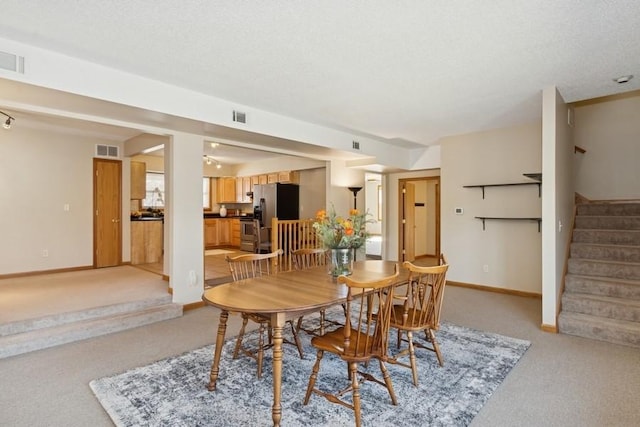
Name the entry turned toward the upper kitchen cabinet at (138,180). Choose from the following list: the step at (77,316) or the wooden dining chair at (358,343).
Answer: the wooden dining chair

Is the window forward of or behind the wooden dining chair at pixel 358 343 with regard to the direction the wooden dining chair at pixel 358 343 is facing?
forward

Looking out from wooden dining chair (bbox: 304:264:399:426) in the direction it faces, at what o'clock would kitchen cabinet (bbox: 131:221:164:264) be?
The kitchen cabinet is roughly at 12 o'clock from the wooden dining chair.

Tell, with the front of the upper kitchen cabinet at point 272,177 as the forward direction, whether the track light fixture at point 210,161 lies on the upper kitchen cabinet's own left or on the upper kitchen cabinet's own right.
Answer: on the upper kitchen cabinet's own right

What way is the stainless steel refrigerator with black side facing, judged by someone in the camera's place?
facing the viewer and to the left of the viewer

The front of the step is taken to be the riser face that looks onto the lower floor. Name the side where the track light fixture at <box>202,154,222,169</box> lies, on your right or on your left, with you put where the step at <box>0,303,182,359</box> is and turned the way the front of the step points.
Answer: on your left

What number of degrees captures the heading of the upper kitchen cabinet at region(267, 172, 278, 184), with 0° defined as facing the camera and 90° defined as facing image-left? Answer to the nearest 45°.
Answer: approximately 45°

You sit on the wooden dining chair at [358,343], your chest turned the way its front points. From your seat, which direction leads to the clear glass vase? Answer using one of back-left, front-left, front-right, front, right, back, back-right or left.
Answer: front-right

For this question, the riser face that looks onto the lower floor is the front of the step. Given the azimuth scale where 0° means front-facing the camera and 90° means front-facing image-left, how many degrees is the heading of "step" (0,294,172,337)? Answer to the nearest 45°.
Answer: approximately 315°

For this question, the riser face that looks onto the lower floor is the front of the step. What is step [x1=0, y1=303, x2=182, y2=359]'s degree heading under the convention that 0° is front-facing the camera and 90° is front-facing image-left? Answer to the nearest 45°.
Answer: approximately 315°

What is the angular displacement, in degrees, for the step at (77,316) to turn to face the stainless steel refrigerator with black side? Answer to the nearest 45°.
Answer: approximately 90° to its left

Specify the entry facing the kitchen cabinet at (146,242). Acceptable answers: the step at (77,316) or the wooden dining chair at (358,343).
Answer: the wooden dining chair
